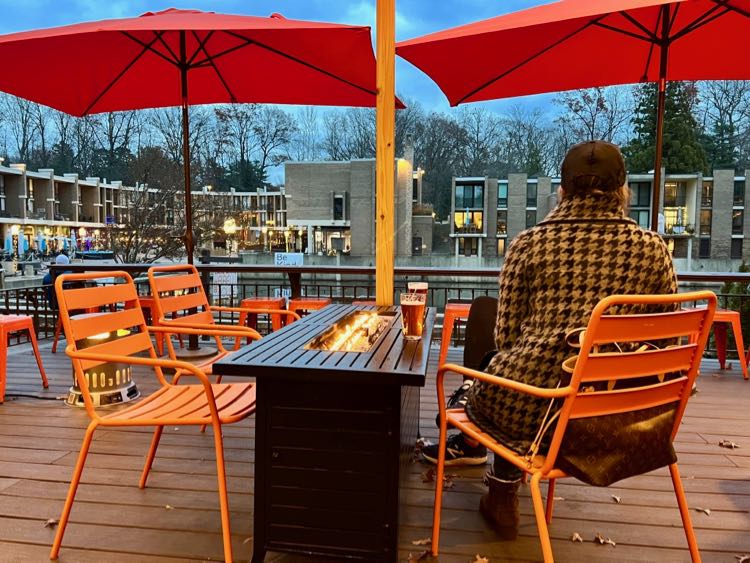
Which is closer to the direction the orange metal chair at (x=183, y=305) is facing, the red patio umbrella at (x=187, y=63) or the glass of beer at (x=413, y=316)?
the glass of beer

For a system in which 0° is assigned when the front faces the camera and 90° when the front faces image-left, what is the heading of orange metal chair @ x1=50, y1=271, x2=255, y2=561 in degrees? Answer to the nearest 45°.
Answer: approximately 315°

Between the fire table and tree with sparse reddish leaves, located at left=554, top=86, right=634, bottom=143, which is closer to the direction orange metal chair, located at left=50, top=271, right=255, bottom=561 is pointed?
the fire table

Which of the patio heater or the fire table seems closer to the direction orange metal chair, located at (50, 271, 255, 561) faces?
the fire table

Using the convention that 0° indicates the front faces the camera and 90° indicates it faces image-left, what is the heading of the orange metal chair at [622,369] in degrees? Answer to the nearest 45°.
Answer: approximately 135°

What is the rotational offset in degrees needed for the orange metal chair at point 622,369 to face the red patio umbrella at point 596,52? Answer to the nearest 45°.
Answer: approximately 45° to its right

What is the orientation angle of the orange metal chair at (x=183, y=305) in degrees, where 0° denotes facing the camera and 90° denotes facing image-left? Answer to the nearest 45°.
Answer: approximately 315°

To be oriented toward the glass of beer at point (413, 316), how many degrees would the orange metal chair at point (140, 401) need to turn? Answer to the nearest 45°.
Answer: approximately 45° to its left
